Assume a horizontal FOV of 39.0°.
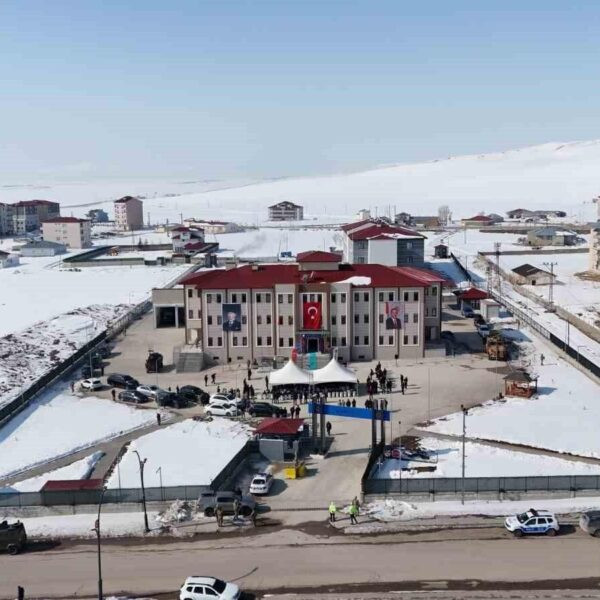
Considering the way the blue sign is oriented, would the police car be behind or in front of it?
in front

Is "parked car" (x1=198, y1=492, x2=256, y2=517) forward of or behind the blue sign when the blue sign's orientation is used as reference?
forward

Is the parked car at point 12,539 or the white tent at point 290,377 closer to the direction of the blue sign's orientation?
the parked car

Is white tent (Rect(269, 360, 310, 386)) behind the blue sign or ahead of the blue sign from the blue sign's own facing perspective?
behind

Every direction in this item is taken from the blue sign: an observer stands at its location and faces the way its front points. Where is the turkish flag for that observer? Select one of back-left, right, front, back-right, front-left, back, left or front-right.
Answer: back

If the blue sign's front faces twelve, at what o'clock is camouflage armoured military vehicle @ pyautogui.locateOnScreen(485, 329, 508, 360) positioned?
The camouflage armoured military vehicle is roughly at 7 o'clock from the blue sign.

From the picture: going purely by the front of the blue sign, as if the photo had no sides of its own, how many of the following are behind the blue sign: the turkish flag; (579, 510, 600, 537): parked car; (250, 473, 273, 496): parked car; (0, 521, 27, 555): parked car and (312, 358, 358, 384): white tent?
2

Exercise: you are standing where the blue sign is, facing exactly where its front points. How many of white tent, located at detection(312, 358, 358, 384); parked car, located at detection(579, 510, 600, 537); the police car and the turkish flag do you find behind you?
2

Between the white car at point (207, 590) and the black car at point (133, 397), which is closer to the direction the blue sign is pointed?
the white car

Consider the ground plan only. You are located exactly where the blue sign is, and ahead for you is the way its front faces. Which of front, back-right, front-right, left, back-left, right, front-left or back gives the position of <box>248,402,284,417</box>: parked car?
back-right

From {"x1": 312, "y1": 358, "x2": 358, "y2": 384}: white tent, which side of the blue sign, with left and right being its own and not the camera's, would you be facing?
back

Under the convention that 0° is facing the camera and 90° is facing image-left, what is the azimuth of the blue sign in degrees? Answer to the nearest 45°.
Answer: approximately 0°

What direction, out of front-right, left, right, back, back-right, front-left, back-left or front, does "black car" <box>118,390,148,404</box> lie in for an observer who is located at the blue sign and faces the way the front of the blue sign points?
back-right

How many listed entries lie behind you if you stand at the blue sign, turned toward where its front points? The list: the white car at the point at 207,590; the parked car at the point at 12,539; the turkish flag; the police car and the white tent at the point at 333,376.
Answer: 2

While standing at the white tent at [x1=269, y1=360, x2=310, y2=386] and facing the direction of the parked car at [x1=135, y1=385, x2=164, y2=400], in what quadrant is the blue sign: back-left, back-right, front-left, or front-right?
back-left

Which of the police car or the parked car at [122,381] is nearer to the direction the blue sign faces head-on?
the police car

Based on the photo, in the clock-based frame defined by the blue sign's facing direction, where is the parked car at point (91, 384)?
The parked car is roughly at 4 o'clock from the blue sign.

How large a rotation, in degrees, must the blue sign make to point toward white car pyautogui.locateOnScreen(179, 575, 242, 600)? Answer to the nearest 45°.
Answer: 0° — it already faces it

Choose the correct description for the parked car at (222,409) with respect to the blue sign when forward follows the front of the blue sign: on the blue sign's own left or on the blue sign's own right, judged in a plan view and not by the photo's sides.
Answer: on the blue sign's own right
